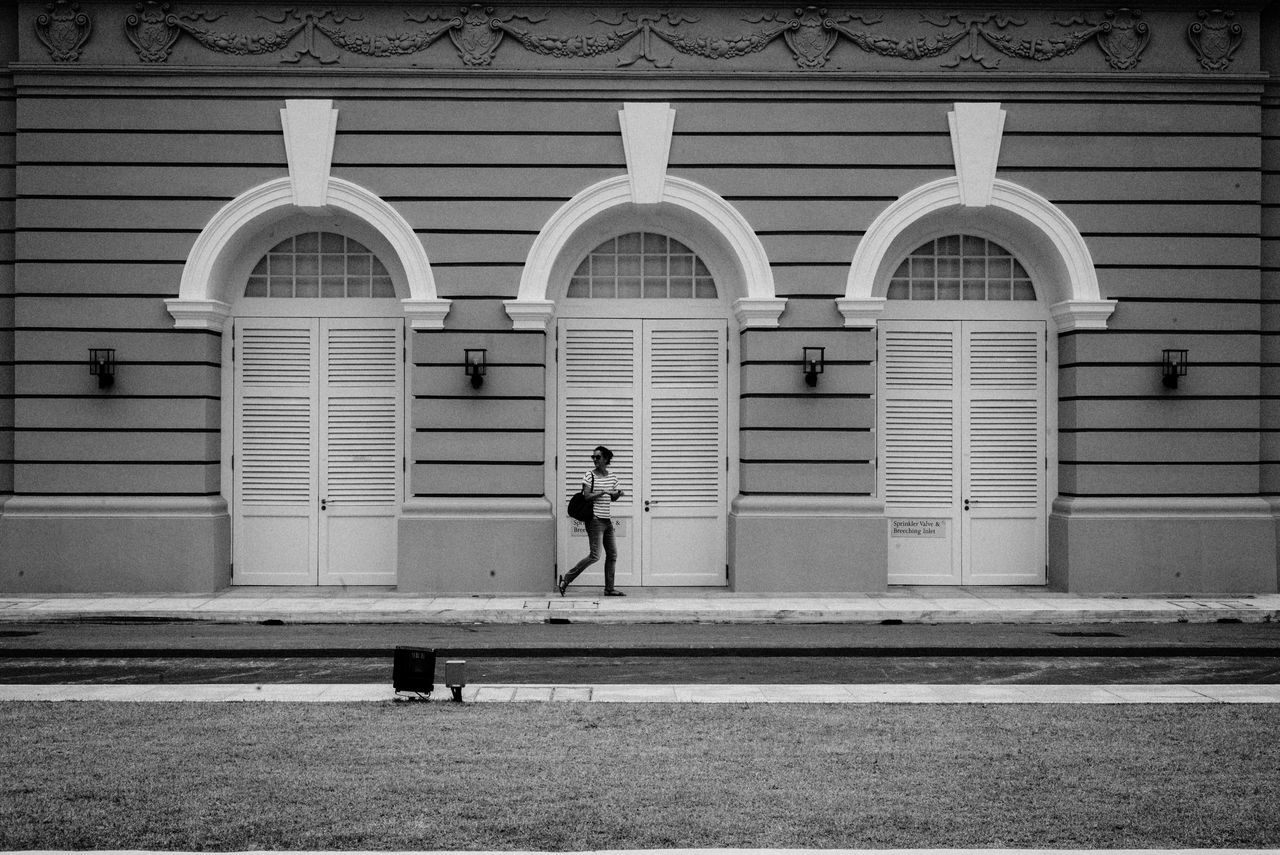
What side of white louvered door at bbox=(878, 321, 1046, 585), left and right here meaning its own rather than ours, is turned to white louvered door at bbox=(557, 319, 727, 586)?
right

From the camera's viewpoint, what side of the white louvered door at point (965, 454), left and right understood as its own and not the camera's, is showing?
front

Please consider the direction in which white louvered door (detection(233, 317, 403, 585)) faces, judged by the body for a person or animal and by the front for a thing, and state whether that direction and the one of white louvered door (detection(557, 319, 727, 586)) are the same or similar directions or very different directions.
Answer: same or similar directions

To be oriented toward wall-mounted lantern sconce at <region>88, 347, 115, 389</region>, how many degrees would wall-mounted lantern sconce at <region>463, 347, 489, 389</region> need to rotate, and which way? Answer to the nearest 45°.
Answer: approximately 90° to its right

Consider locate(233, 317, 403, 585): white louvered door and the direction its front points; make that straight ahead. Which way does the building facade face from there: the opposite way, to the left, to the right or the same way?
the same way

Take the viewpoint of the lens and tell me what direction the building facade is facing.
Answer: facing the viewer

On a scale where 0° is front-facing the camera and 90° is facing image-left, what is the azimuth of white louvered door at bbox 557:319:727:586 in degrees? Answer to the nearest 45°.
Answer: approximately 0°

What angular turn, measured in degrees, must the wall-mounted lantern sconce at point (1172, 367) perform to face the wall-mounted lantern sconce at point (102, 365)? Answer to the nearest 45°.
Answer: approximately 45° to its right

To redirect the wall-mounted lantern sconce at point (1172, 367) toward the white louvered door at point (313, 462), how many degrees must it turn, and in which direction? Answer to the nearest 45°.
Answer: approximately 90° to its right

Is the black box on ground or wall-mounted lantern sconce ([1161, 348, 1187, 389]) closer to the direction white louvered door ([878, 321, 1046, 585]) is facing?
the black box on ground

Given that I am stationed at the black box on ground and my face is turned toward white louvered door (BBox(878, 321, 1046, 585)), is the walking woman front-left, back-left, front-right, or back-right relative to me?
front-left

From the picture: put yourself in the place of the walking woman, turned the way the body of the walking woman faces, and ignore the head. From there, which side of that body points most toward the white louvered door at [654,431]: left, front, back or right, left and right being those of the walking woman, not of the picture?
left
